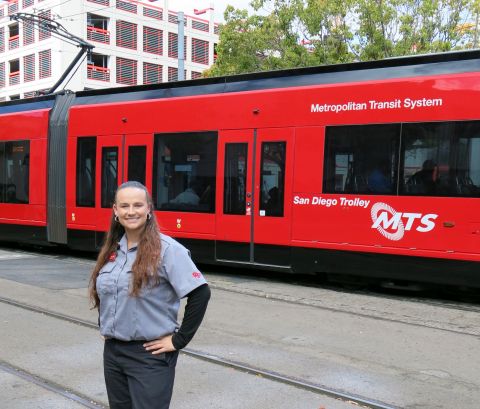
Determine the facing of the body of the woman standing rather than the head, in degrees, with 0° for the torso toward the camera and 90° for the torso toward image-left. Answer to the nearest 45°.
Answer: approximately 45°

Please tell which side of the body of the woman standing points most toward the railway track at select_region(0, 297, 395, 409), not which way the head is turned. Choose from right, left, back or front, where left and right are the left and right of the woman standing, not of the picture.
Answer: back

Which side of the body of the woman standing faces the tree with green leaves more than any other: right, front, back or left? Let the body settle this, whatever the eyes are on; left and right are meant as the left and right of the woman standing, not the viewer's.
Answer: back

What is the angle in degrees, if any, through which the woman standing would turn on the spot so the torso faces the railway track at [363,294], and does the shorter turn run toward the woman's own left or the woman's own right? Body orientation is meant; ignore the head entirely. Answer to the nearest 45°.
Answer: approximately 180°

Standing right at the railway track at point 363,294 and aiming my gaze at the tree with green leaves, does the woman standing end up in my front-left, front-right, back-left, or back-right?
back-left
